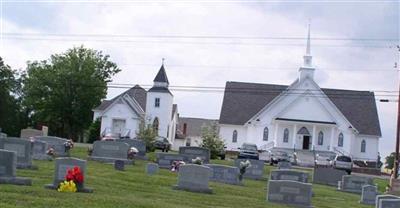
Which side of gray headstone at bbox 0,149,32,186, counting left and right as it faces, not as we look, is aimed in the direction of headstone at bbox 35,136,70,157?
back

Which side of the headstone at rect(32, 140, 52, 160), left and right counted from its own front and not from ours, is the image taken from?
front

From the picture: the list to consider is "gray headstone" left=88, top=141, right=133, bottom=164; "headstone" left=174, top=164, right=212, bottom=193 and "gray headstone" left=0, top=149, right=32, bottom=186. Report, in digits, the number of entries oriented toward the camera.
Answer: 3

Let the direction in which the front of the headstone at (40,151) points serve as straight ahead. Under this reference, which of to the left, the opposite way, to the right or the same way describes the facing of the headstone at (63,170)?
the same way

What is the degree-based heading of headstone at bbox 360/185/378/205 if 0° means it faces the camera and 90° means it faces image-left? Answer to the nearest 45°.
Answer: approximately 0°

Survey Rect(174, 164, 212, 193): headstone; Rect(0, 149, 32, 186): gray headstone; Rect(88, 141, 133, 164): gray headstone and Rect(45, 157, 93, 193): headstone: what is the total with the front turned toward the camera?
4

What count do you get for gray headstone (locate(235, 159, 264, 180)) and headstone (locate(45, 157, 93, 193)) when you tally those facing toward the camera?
2

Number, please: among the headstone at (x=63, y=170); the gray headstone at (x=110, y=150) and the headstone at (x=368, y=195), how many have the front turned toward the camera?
3

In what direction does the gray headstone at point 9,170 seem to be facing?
toward the camera

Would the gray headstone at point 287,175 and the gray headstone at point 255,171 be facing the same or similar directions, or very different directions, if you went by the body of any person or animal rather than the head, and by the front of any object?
same or similar directions

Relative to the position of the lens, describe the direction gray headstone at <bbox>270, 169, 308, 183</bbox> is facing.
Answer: facing the viewer

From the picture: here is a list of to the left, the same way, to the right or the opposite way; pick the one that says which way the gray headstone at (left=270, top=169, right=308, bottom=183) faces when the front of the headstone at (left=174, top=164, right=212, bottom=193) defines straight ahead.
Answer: the same way

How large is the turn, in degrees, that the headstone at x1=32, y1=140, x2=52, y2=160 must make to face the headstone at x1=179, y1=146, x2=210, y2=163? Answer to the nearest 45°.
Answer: approximately 135° to its left

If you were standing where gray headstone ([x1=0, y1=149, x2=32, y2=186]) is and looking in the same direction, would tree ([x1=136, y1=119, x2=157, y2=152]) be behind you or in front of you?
behind

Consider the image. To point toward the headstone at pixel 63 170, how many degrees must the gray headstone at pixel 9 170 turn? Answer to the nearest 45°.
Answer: approximately 90° to its left

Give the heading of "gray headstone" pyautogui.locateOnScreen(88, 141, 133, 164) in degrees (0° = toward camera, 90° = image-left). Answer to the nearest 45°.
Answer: approximately 0°

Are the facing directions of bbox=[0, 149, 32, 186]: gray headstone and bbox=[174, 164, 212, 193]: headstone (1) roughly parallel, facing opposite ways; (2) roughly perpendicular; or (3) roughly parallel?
roughly parallel

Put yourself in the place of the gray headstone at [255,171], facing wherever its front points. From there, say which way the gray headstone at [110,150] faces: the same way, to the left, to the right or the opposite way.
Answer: the same way

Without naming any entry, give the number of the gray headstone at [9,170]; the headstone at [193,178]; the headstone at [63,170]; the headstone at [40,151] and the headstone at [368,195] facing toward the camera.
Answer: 5
